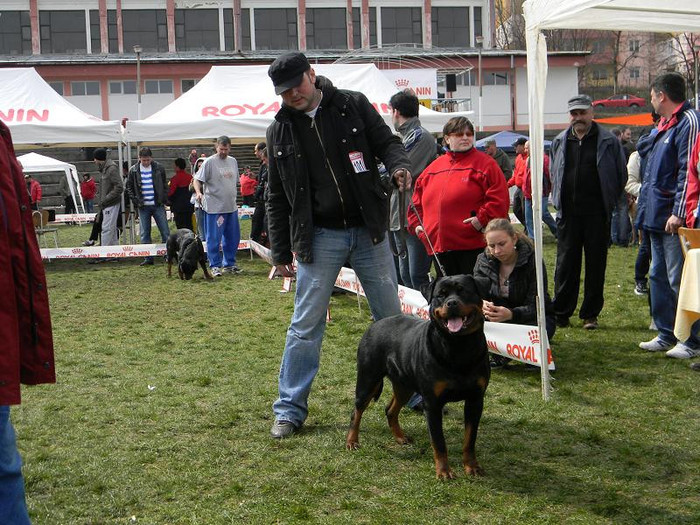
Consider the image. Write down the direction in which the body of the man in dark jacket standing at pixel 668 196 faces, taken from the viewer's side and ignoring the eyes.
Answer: to the viewer's left

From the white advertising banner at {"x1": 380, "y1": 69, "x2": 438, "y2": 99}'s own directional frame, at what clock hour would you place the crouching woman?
The crouching woman is roughly at 12 o'clock from the white advertising banner.

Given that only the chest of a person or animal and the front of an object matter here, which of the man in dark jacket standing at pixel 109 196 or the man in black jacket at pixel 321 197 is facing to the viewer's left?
the man in dark jacket standing

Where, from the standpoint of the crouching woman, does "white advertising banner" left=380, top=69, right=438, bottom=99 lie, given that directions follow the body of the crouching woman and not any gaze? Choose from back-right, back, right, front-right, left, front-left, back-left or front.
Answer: back-right

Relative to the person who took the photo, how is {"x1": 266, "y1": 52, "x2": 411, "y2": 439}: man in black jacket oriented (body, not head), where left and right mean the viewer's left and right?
facing the viewer

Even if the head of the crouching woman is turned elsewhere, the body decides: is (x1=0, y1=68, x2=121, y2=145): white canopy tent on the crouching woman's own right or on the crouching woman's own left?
on the crouching woman's own right

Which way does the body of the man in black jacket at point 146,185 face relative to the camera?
toward the camera

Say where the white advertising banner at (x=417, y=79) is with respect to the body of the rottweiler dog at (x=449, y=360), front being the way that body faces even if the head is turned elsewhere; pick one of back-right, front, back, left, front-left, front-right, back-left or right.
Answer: back-left
